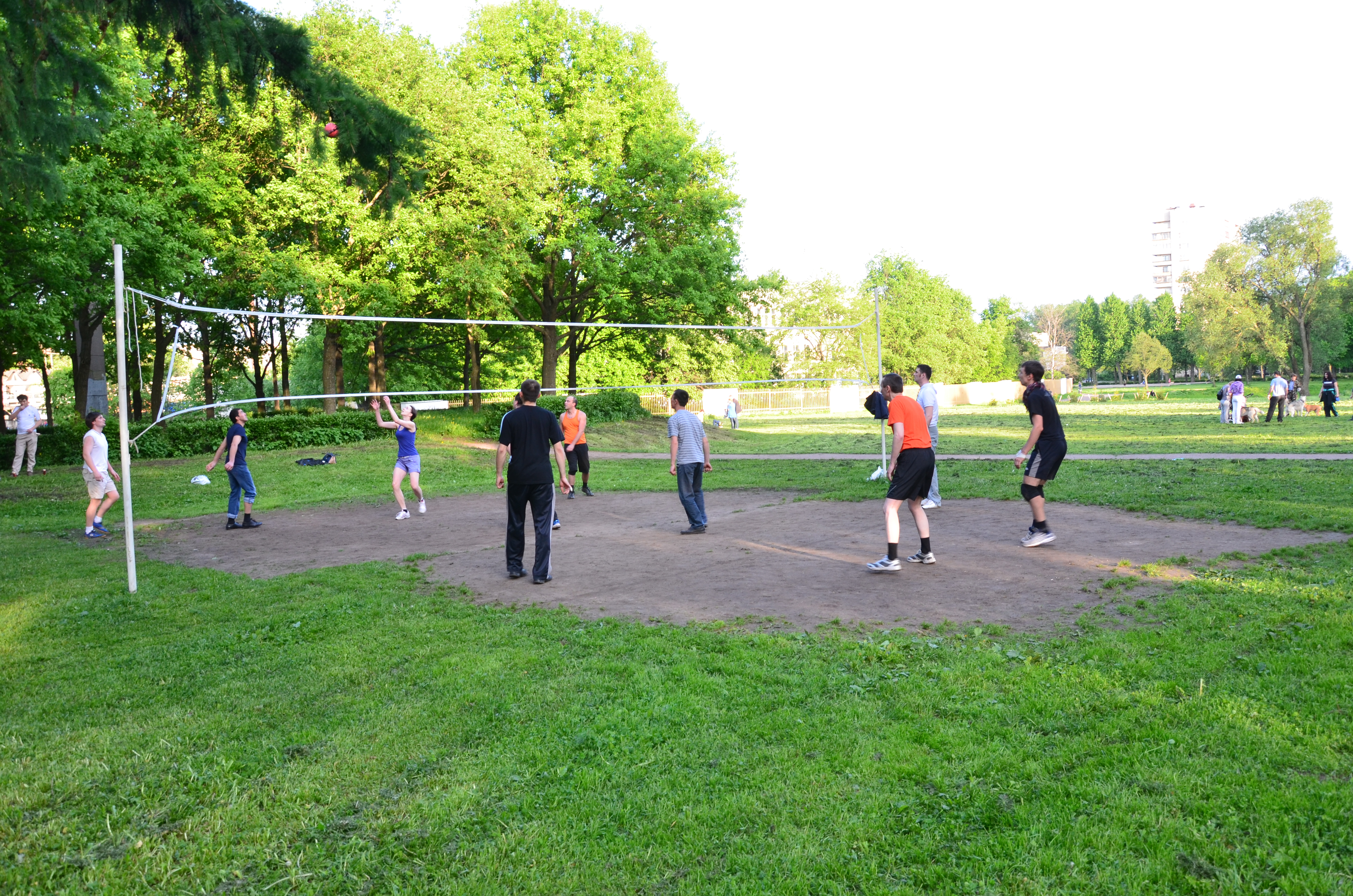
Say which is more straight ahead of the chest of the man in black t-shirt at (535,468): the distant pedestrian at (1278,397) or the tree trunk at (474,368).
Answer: the tree trunk

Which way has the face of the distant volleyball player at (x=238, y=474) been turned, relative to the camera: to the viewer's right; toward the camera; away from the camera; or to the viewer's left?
to the viewer's right

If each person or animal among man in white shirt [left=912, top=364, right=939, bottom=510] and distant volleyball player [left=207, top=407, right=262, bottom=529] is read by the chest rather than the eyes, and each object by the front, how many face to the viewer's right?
1

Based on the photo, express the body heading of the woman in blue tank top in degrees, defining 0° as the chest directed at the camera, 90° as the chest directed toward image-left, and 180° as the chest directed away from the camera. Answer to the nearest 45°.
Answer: approximately 45°

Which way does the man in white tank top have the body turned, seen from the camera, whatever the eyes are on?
to the viewer's right

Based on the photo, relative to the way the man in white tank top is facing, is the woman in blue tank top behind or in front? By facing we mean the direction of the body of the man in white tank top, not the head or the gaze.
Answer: in front

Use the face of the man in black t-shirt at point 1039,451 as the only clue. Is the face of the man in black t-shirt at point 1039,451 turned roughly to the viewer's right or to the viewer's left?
to the viewer's left

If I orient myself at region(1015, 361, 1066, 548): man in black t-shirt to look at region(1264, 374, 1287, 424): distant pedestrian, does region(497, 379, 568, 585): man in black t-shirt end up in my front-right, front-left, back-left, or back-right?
back-left

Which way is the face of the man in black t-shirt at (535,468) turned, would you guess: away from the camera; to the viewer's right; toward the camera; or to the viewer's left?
away from the camera

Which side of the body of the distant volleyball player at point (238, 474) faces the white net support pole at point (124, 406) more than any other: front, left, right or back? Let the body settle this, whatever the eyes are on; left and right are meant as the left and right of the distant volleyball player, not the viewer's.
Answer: right

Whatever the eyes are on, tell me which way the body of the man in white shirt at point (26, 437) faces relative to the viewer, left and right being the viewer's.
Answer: facing the viewer

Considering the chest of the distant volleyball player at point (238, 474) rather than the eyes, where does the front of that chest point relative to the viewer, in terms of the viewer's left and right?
facing to the right of the viewer

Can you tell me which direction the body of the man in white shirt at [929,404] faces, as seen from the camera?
to the viewer's left

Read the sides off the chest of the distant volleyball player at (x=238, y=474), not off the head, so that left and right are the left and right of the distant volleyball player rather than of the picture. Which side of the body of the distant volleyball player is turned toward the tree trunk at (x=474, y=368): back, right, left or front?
left

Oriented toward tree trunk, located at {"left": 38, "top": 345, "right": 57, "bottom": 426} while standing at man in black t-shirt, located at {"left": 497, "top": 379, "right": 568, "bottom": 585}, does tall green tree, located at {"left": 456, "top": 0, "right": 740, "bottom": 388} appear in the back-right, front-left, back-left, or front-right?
front-right

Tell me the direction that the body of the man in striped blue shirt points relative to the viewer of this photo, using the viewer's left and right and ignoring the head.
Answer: facing away from the viewer and to the left of the viewer

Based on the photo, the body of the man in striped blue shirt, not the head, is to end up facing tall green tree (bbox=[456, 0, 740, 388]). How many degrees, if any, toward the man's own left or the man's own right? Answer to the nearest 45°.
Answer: approximately 45° to the man's own right

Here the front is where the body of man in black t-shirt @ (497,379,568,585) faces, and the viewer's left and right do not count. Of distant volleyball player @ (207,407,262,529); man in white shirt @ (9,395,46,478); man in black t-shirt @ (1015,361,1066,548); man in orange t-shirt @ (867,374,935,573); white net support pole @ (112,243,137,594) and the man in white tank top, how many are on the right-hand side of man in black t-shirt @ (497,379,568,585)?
2

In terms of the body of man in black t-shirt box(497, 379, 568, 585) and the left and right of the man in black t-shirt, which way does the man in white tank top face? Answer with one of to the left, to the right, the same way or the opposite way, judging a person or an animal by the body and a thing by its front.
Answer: to the right

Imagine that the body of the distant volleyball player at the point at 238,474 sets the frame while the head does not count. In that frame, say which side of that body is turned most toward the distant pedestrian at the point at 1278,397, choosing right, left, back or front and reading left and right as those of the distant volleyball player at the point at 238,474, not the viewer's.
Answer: front
